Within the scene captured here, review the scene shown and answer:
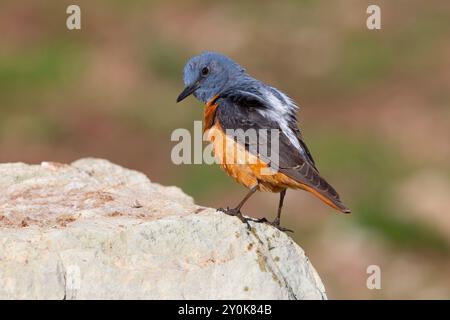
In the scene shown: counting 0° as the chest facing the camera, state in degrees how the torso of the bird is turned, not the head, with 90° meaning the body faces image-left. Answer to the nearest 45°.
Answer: approximately 90°
